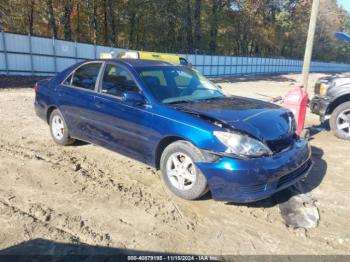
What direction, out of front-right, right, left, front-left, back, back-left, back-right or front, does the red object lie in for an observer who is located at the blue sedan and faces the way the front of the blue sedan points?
left

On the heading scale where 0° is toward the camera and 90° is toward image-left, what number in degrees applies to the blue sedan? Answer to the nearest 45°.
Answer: approximately 315°

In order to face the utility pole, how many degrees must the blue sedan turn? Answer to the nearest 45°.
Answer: approximately 90° to its left

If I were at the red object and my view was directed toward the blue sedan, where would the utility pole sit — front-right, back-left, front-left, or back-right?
back-right
